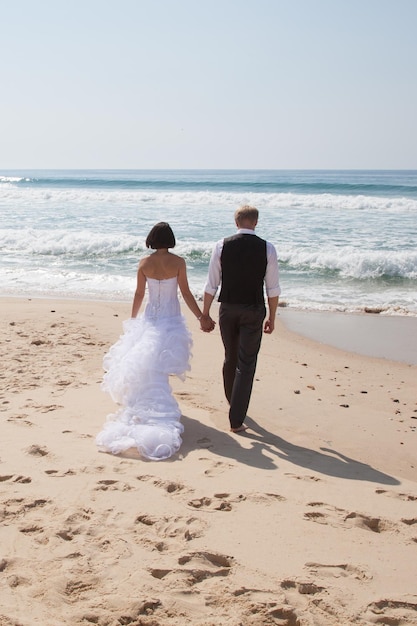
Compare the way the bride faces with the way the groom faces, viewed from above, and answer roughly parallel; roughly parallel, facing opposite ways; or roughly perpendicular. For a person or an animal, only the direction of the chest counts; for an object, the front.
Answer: roughly parallel

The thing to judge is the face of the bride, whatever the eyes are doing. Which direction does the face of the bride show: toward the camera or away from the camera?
away from the camera

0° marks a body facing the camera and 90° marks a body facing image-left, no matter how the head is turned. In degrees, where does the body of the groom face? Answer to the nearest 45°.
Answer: approximately 180°

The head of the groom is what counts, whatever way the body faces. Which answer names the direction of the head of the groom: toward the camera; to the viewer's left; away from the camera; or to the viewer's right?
away from the camera

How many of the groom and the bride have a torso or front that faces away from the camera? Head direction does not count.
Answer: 2

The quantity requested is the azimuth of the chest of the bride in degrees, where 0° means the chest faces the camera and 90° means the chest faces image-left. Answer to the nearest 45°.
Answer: approximately 180°
